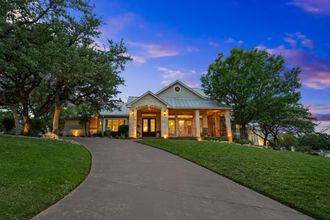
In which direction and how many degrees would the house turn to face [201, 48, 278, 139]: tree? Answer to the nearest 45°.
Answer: approximately 90° to its left

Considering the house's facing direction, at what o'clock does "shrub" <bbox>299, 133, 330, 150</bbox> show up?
The shrub is roughly at 8 o'clock from the house.

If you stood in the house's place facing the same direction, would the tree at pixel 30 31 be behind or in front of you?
in front

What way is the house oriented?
toward the camera

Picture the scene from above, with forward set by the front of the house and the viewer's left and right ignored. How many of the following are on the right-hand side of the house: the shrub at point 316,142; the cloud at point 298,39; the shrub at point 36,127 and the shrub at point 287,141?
1

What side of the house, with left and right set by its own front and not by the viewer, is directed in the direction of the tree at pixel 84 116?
right
